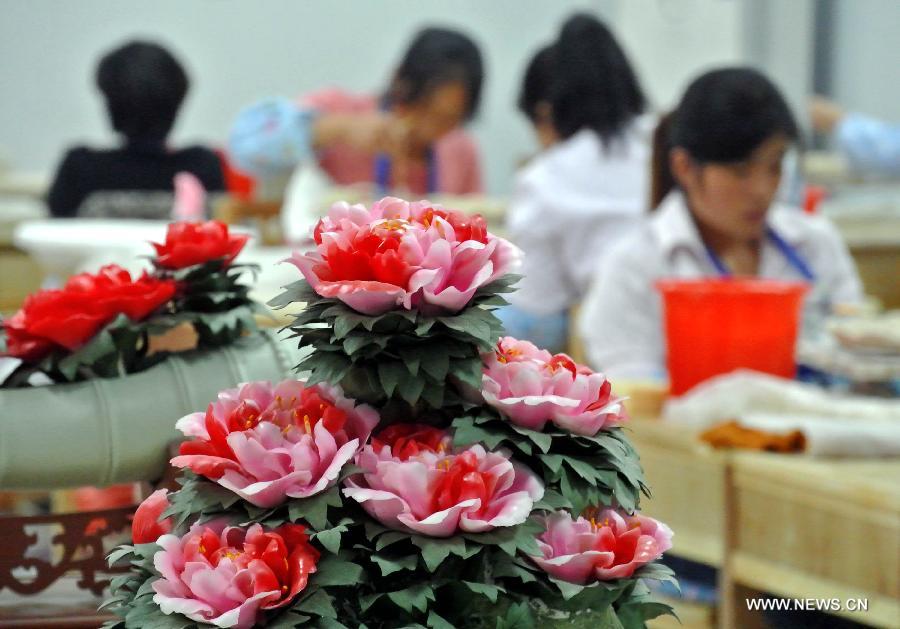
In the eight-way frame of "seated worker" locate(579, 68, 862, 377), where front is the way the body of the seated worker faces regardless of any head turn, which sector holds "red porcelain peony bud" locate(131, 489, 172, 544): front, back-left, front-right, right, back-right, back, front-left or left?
front-right

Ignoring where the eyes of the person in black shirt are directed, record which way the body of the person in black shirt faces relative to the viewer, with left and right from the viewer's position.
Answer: facing away from the viewer

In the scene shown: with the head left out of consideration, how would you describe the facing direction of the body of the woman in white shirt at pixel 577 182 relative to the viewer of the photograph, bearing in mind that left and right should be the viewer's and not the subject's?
facing away from the viewer and to the left of the viewer

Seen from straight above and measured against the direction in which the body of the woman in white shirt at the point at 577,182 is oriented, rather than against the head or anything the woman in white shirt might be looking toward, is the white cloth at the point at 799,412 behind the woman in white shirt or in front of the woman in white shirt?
behind

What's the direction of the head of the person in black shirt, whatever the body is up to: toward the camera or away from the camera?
away from the camera

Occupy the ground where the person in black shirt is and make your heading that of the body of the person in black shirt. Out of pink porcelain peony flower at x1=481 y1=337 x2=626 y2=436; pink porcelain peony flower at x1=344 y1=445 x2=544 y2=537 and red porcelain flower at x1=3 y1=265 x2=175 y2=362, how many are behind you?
3

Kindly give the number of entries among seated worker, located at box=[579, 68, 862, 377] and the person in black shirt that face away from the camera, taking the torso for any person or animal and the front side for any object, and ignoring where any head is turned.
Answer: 1

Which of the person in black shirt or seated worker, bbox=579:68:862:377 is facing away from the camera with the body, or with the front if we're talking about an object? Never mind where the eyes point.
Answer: the person in black shirt

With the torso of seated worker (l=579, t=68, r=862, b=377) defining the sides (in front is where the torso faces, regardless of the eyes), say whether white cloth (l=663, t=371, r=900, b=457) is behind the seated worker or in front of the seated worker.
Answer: in front

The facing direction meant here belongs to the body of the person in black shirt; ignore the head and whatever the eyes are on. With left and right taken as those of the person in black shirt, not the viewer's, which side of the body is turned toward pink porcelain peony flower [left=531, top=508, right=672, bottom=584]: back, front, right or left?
back

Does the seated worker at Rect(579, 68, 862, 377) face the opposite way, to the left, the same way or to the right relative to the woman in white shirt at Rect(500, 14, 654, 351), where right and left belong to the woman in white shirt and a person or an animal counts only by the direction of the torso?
the opposite way
